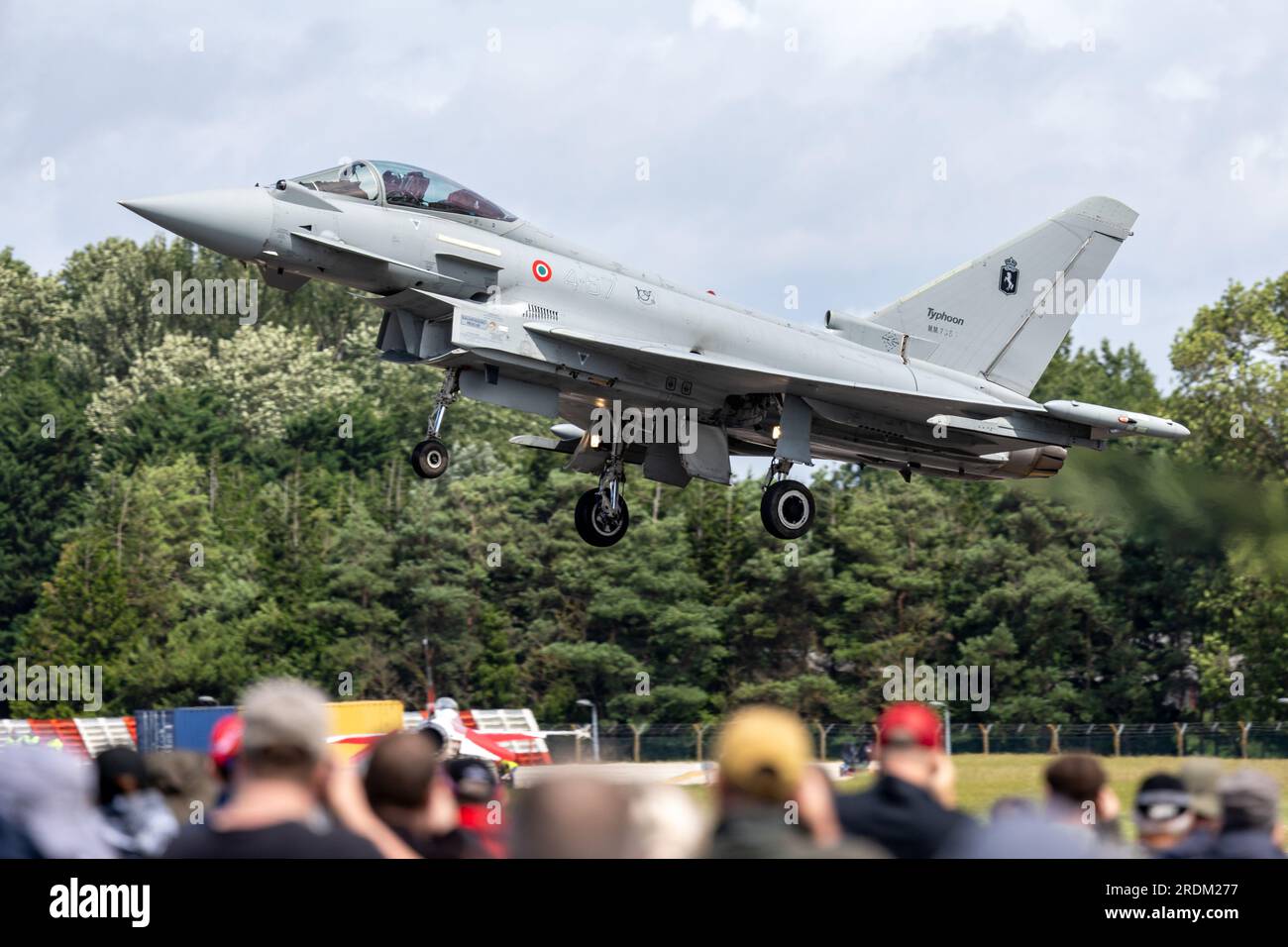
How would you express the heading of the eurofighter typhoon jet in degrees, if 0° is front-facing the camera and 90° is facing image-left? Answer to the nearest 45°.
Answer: approximately 45°
